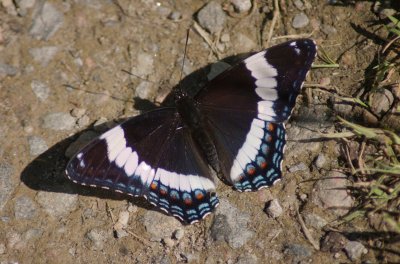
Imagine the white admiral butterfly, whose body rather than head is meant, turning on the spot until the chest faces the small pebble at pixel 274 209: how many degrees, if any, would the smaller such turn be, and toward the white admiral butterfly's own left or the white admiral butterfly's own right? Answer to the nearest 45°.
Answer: approximately 180°

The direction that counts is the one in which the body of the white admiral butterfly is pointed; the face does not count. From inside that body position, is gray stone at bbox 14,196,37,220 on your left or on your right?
on your left

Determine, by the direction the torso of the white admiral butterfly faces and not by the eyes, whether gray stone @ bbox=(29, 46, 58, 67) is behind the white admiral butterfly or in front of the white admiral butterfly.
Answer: in front

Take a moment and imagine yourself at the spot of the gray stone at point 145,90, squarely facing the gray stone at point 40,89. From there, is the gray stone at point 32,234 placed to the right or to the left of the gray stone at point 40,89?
left

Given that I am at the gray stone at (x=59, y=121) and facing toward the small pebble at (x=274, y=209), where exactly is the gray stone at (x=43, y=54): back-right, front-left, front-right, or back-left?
back-left

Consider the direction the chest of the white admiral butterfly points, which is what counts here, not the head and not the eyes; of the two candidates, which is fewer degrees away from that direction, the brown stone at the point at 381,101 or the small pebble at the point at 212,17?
the small pebble

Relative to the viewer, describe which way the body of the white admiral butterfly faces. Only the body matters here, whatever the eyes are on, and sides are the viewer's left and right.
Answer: facing away from the viewer and to the left of the viewer

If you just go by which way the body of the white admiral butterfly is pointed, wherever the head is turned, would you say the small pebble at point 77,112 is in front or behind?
in front

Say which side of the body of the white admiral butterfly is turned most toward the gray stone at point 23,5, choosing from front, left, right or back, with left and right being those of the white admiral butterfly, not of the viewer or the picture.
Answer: front

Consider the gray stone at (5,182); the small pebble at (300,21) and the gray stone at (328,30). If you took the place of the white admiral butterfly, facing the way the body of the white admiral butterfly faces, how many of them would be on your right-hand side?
2

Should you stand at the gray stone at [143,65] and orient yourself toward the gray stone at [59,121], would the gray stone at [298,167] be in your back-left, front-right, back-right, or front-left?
back-left
